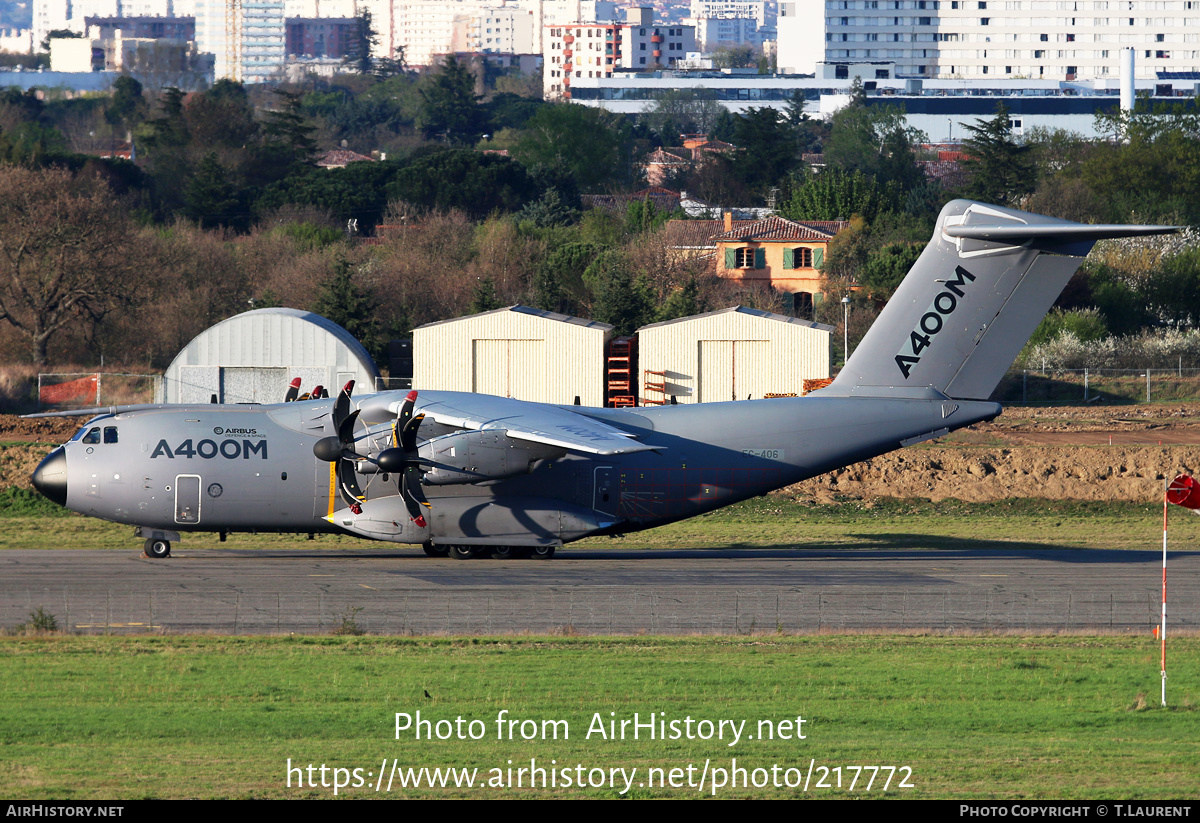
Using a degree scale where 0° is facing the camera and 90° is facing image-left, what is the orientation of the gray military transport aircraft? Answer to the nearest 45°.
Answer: approximately 90°
